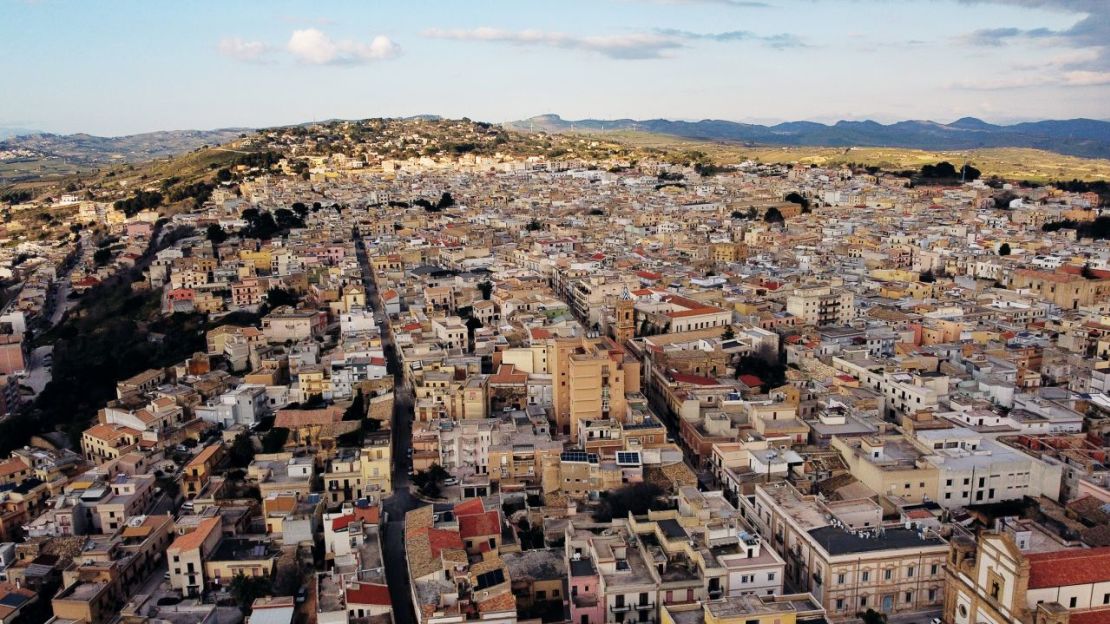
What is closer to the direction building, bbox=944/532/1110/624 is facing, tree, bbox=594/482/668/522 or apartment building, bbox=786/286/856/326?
the tree

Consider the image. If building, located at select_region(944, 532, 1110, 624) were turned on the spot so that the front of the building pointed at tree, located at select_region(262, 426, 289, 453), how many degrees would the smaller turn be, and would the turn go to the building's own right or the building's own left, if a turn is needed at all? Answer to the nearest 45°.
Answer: approximately 45° to the building's own right

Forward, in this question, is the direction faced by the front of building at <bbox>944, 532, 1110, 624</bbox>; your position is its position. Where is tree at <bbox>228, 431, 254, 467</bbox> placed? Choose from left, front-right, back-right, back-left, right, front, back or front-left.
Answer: front-right

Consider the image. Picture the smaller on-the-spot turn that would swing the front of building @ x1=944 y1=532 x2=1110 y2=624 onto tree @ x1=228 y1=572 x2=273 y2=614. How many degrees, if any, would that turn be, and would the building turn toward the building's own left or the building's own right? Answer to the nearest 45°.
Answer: approximately 45° to the building's own right

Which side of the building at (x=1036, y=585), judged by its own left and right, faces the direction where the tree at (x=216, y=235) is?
right

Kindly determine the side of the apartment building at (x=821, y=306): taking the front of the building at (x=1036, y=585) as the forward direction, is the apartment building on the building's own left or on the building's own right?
on the building's own right

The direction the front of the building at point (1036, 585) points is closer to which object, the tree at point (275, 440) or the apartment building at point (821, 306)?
the tree

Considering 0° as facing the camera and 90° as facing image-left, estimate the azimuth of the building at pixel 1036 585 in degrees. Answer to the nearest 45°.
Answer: approximately 45°

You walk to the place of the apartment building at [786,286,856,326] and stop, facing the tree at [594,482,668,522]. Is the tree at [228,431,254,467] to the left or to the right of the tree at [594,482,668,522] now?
right

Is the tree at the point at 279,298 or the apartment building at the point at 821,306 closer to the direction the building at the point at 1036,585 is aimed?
the tree

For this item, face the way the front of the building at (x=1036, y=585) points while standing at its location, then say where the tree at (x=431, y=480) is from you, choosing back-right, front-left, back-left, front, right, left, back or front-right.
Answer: front-right

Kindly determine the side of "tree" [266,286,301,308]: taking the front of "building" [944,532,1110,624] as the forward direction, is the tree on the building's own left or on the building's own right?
on the building's own right
